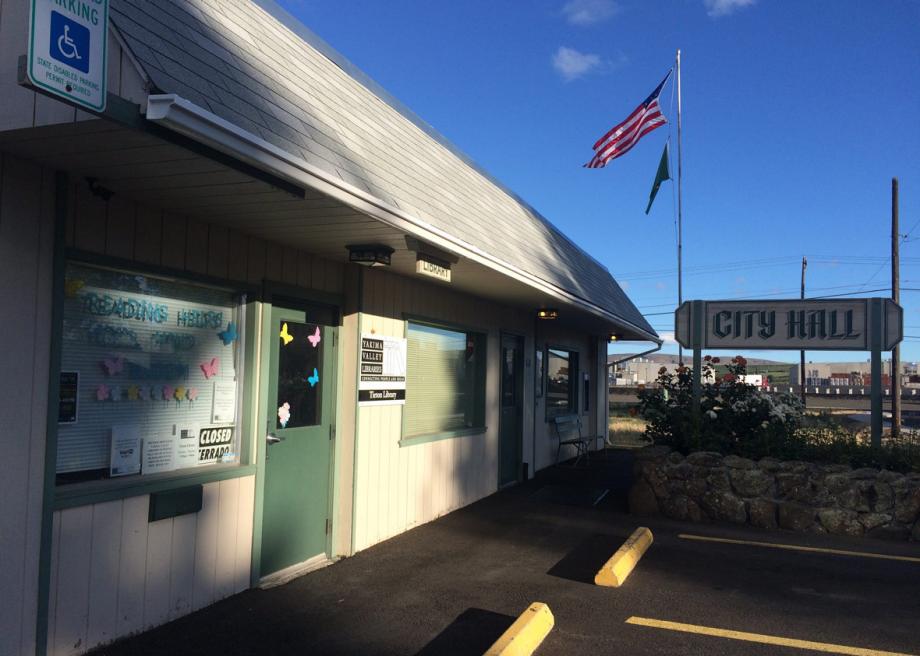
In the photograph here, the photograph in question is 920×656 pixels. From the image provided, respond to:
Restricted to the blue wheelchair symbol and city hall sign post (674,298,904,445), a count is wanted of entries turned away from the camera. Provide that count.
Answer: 0

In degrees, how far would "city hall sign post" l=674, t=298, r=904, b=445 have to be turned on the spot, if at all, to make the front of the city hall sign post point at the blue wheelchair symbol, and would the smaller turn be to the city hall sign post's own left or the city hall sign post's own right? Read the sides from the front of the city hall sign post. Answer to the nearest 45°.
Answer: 0° — it already faces it

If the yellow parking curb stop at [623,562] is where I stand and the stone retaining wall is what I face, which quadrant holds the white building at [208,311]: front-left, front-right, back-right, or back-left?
back-left

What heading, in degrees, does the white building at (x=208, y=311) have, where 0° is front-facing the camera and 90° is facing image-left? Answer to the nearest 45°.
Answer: approximately 315°

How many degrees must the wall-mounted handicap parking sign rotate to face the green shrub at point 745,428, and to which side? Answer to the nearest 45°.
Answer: approximately 90° to its left

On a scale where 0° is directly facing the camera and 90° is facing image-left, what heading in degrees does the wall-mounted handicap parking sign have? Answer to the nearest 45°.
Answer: approximately 315°

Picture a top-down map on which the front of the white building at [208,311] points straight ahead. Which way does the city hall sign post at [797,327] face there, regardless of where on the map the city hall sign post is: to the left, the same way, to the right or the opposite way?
to the right

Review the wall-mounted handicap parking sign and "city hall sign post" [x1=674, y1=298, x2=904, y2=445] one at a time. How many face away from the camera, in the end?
0

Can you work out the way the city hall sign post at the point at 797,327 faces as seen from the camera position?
facing the viewer

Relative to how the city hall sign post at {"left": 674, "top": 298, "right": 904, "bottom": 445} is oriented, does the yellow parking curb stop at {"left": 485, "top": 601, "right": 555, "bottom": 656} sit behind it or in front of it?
in front
